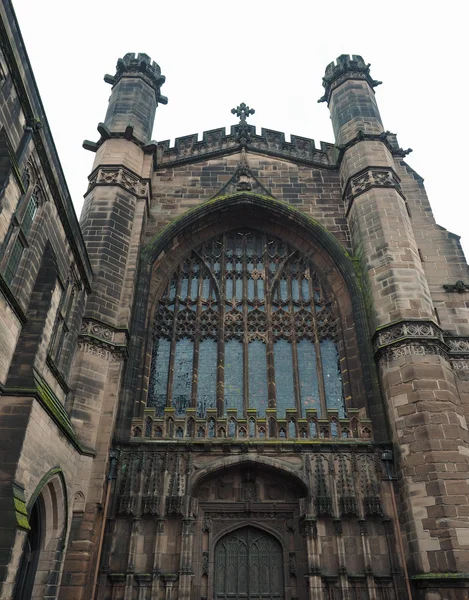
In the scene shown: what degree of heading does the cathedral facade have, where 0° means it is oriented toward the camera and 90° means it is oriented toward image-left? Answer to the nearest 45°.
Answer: approximately 0°
